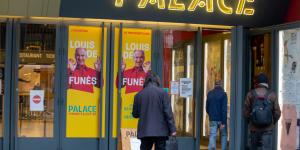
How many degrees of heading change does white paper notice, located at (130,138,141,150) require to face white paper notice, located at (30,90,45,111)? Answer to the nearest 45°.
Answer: approximately 90° to its right

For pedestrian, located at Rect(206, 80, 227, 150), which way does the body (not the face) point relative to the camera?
away from the camera

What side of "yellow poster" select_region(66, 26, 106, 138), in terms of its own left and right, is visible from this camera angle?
front

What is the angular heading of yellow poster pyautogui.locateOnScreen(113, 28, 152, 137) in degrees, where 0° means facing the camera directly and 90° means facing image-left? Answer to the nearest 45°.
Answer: approximately 0°

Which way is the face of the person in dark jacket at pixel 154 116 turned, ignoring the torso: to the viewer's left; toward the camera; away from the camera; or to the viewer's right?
away from the camera

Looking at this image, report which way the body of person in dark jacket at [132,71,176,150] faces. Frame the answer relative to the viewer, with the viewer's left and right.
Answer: facing away from the viewer

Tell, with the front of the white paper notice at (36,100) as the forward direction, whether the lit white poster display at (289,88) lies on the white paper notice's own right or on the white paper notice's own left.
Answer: on the white paper notice's own left

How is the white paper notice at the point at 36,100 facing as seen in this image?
toward the camera

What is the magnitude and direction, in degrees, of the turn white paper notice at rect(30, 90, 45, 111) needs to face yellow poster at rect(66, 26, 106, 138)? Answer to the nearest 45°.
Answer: approximately 90° to its left

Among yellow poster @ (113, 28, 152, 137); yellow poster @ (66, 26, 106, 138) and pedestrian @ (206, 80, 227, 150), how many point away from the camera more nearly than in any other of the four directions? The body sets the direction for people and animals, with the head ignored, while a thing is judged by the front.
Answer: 1

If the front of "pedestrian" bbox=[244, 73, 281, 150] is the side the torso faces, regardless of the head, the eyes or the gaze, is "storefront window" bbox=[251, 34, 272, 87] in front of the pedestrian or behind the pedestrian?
in front

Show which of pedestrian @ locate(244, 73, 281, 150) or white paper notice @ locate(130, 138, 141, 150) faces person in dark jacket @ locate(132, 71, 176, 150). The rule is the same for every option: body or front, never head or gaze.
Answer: the white paper notice

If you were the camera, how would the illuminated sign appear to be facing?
facing the viewer

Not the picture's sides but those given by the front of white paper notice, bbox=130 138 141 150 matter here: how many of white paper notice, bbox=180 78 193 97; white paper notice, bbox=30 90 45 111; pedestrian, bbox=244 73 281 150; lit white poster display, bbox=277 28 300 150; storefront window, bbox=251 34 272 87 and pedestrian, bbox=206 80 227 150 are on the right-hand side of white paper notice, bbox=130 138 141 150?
1

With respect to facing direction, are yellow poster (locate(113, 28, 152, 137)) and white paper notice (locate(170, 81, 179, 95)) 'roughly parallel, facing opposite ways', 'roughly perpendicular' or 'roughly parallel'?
roughly parallel

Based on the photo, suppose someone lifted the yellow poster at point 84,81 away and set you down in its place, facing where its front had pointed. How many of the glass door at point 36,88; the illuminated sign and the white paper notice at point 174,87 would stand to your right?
1

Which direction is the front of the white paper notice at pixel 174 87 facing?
toward the camera

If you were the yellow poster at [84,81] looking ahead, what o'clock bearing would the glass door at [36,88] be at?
The glass door is roughly at 3 o'clock from the yellow poster.

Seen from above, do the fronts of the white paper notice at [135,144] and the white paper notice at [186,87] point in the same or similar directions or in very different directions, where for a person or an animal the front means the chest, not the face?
same or similar directions
